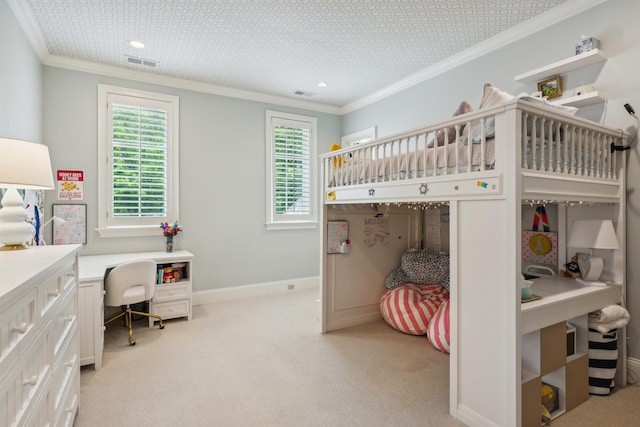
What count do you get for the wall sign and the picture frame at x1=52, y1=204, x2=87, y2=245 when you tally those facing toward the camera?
2

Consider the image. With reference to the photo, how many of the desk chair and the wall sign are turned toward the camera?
1

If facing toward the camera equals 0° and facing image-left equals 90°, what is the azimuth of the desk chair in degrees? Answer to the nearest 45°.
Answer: approximately 135°

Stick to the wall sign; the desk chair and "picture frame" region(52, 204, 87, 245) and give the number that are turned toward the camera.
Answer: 2

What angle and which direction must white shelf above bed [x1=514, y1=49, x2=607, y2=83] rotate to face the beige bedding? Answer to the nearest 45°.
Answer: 0° — it already faces it

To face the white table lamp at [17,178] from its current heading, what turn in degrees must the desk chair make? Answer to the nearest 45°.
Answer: approximately 90° to its left
